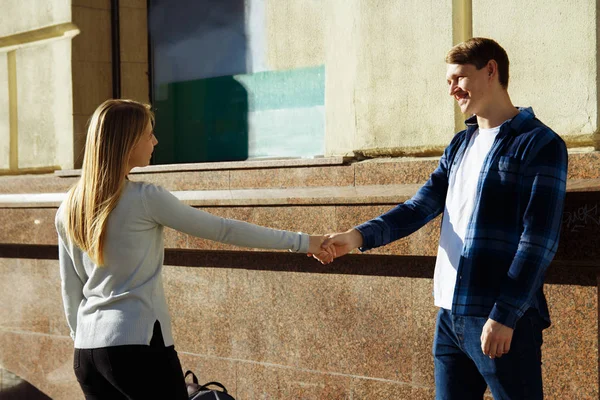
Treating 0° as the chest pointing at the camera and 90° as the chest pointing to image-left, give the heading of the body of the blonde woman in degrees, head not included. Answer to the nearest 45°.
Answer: approximately 225°

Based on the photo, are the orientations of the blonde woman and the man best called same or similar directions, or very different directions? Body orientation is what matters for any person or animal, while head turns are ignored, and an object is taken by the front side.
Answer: very different directions

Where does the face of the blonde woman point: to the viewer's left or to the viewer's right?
to the viewer's right

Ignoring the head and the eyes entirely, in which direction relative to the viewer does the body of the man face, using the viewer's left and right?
facing the viewer and to the left of the viewer

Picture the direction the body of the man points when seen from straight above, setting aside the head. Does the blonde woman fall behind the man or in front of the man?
in front

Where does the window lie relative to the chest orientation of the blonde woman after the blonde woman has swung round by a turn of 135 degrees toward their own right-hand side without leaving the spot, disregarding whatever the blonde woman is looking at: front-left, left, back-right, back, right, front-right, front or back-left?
back

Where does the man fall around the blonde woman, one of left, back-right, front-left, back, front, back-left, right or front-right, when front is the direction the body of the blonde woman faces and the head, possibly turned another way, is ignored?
front-right
